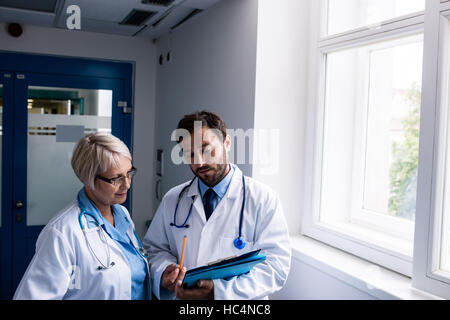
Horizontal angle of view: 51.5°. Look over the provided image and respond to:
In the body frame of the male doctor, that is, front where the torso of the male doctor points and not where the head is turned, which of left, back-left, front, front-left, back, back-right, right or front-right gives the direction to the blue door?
back-right

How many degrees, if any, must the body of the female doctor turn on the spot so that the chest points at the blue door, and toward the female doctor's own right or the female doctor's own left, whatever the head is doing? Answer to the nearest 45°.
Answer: approximately 135° to the female doctor's own left

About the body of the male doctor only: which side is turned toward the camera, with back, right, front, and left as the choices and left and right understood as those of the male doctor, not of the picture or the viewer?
front

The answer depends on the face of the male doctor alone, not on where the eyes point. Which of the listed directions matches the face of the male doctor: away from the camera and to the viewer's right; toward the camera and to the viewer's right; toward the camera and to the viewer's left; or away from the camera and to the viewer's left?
toward the camera and to the viewer's left

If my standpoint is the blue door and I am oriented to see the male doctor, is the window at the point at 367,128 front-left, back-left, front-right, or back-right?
front-left

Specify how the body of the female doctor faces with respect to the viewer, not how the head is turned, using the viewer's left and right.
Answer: facing the viewer and to the right of the viewer

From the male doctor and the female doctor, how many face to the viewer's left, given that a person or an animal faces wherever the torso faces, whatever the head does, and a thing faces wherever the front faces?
0

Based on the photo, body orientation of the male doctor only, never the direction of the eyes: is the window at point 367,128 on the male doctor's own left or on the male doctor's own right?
on the male doctor's own left

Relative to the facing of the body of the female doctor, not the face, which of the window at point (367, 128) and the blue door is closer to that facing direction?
the window
